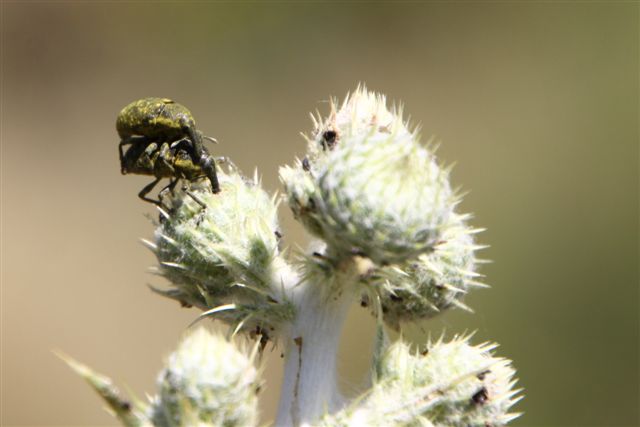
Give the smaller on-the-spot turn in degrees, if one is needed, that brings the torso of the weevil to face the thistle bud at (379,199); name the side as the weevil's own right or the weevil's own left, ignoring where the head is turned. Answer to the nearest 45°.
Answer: approximately 45° to the weevil's own right

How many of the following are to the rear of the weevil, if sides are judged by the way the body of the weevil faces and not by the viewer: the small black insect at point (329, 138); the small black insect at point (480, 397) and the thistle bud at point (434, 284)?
0

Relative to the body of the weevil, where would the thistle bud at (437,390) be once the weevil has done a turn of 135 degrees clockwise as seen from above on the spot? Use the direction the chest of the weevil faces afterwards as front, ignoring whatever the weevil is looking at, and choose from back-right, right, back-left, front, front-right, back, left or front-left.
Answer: back-left

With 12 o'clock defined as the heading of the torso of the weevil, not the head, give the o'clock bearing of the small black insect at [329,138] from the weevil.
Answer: The small black insect is roughly at 1 o'clock from the weevil.

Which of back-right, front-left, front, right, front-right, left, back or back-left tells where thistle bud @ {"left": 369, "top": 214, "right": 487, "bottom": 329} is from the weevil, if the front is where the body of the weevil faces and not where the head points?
front

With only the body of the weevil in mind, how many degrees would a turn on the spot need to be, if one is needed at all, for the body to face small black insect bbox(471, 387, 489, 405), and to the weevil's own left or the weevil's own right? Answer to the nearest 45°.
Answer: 0° — it already faces it

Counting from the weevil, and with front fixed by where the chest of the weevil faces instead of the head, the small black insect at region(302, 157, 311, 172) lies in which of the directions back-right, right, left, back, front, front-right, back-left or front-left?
front-right

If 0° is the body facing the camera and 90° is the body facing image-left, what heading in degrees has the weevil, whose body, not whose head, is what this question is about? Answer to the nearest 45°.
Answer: approximately 270°
